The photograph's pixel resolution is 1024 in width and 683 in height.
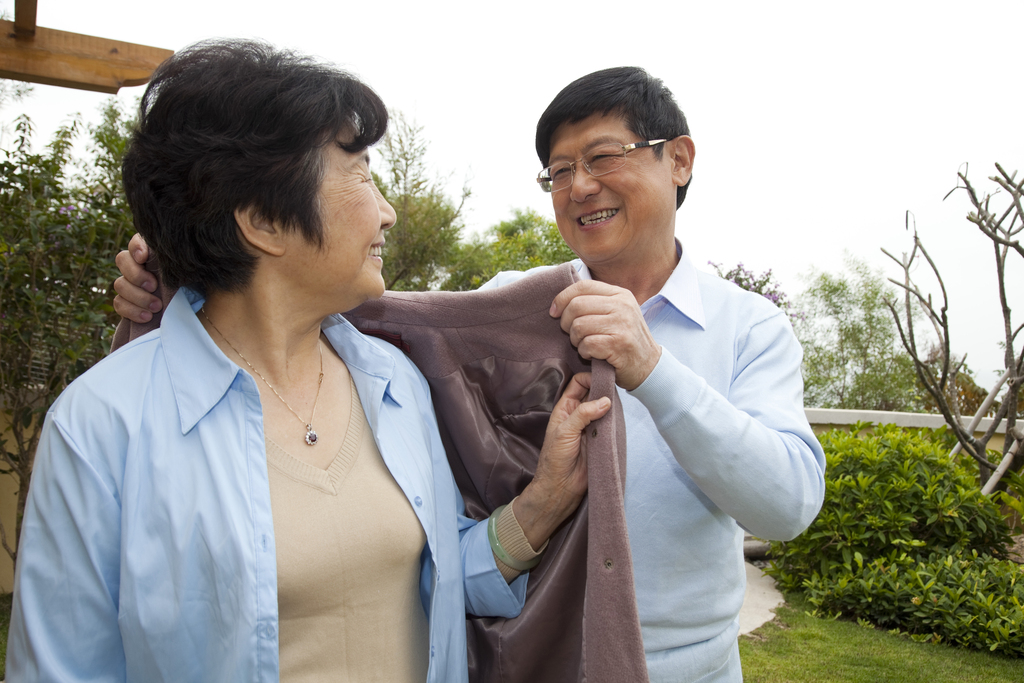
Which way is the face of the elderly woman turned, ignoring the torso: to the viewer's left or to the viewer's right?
to the viewer's right

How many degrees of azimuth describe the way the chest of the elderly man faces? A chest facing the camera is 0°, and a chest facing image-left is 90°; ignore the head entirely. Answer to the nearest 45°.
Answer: approximately 45°

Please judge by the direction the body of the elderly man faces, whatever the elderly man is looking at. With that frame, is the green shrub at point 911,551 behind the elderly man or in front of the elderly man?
behind

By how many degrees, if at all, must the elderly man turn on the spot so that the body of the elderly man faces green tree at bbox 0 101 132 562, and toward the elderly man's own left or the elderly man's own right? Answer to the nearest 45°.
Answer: approximately 90° to the elderly man's own right

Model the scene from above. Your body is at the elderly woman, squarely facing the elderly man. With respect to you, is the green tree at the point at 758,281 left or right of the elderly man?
left
